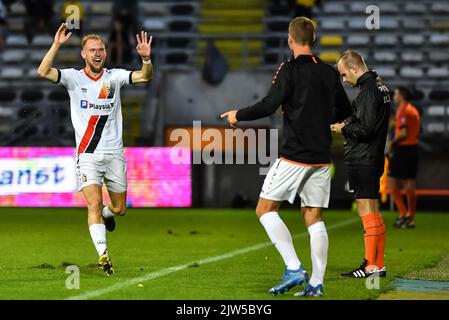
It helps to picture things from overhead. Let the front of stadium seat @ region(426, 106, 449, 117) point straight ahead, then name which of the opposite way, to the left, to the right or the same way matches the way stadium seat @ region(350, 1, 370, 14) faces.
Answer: the same way

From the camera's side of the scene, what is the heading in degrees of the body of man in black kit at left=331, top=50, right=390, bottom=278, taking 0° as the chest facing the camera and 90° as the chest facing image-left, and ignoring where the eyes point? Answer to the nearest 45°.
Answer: approximately 90°

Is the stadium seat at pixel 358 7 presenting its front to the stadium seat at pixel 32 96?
no

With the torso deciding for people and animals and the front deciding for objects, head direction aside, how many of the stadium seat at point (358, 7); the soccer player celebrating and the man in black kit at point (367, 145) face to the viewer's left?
1

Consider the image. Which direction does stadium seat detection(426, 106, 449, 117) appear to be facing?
toward the camera

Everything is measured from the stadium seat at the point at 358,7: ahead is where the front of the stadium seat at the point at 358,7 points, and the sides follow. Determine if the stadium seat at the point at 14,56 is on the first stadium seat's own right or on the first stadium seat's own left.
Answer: on the first stadium seat's own right

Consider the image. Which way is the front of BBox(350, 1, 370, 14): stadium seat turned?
toward the camera

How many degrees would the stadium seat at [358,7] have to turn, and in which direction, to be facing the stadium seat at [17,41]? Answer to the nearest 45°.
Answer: approximately 90° to its right

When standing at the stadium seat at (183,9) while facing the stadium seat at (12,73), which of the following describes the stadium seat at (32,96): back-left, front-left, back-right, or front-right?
front-left

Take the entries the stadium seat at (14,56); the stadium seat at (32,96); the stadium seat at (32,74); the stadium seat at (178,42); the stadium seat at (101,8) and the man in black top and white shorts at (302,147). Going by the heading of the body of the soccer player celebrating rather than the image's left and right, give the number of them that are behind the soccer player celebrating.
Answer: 5

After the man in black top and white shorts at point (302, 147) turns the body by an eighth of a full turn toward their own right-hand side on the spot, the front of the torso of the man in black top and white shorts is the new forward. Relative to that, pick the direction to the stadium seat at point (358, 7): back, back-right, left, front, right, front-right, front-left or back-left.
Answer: front

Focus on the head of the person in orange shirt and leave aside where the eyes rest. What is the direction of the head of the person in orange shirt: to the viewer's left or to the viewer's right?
to the viewer's left

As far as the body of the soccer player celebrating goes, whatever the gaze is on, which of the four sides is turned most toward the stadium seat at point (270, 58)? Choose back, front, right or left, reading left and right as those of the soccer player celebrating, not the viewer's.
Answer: back

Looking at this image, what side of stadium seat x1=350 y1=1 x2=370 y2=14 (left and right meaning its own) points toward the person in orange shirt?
front

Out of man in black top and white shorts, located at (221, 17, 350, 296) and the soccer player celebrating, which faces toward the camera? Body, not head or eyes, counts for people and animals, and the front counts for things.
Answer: the soccer player celebrating

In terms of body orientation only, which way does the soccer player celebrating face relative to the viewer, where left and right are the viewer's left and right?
facing the viewer

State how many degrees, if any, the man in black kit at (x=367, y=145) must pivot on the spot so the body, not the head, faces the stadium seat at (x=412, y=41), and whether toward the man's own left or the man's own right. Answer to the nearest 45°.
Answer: approximately 90° to the man's own right

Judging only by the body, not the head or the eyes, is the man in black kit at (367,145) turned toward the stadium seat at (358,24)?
no

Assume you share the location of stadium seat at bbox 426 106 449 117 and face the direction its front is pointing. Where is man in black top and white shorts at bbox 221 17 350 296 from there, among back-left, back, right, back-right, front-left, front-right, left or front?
front
